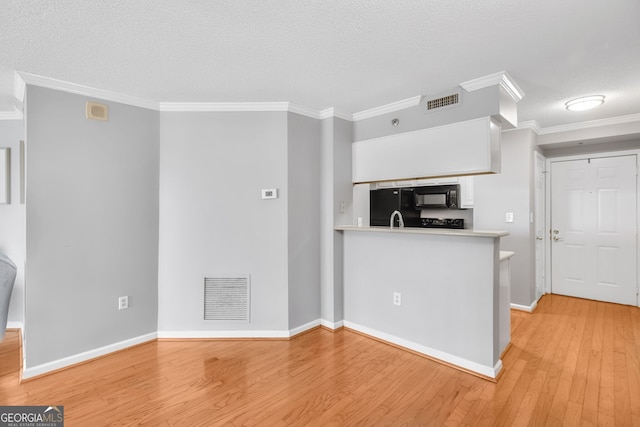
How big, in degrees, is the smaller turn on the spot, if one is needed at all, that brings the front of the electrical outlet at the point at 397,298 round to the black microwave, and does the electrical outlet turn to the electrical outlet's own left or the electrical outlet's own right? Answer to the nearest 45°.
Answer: approximately 135° to the electrical outlet's own right

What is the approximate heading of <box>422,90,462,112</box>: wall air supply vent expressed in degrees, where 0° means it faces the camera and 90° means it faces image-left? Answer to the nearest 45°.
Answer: approximately 45°

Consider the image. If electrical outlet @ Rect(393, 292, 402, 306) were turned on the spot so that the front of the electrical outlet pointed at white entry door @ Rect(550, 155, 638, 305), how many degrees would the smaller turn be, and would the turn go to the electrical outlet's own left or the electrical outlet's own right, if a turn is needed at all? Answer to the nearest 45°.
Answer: approximately 180°

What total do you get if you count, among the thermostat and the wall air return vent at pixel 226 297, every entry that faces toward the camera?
2

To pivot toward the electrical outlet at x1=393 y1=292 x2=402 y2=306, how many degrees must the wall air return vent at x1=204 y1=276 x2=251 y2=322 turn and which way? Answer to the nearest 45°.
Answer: approximately 90° to its left

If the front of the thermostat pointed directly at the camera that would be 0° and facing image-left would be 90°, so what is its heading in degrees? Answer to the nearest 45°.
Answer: approximately 0°

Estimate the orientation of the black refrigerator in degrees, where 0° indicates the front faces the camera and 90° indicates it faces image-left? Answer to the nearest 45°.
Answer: approximately 45°

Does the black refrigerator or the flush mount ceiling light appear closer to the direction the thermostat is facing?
the flush mount ceiling light

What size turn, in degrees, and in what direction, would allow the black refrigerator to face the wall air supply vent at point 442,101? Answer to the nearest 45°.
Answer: approximately 45° to its left
